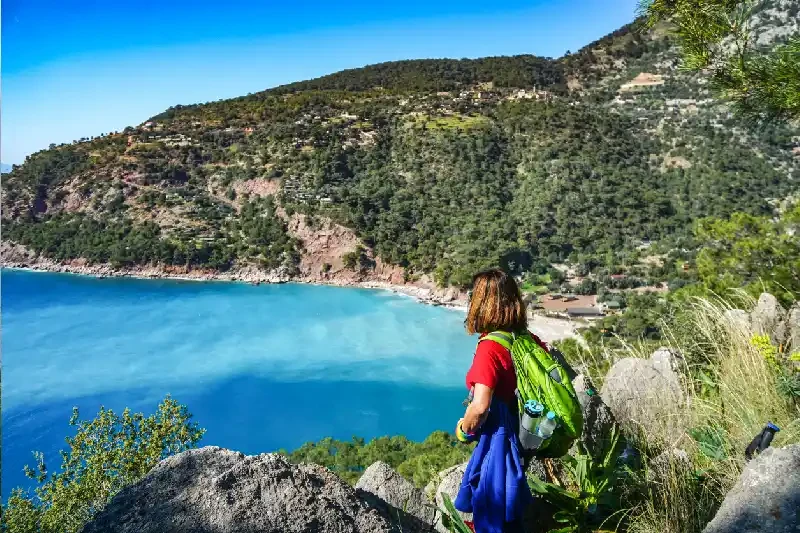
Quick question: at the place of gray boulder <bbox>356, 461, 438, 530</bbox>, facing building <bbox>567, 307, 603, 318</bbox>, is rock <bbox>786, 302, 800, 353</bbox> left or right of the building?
right

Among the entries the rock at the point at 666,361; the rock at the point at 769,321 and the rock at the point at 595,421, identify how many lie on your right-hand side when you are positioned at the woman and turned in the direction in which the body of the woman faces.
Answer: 3

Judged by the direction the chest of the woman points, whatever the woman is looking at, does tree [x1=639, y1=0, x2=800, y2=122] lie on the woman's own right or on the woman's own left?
on the woman's own right

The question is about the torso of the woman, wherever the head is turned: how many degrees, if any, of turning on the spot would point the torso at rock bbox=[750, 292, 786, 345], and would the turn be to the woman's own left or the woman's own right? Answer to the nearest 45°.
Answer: approximately 90° to the woman's own right

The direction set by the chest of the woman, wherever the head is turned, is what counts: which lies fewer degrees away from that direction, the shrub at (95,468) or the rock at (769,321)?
the shrub

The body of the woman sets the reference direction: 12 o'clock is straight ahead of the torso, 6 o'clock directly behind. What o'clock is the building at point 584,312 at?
The building is roughly at 2 o'clock from the woman.

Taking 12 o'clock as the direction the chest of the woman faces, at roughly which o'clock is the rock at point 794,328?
The rock is roughly at 3 o'clock from the woman.

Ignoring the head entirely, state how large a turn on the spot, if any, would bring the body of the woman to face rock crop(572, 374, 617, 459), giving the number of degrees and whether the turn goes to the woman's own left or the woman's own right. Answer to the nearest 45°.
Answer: approximately 90° to the woman's own right

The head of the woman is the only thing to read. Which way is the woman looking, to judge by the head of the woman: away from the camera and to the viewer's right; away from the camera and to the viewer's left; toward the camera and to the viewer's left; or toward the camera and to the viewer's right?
away from the camera and to the viewer's left

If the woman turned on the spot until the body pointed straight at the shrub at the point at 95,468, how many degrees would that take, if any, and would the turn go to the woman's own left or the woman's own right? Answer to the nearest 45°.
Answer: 0° — they already face it

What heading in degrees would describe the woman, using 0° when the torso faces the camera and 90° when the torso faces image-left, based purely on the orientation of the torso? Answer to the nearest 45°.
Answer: approximately 135°

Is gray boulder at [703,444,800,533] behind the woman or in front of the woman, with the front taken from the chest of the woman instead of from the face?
behind

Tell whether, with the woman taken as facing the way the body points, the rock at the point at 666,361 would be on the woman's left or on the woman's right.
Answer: on the woman's right

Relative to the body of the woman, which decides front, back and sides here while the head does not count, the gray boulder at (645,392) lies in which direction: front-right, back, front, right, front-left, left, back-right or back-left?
right
